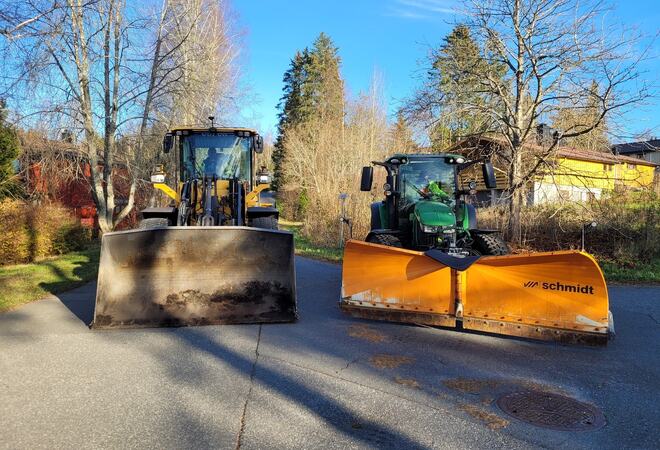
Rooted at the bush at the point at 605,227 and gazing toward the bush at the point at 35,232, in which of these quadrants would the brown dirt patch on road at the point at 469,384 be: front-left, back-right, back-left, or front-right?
front-left

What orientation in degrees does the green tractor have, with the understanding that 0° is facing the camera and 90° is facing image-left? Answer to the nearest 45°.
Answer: approximately 0°

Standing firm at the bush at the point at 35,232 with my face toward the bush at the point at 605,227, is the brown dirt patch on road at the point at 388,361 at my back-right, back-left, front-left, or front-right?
front-right

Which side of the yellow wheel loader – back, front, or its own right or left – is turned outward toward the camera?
front

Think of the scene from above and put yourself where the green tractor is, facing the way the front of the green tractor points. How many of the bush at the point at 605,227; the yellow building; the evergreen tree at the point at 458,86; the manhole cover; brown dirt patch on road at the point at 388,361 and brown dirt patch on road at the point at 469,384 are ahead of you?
3

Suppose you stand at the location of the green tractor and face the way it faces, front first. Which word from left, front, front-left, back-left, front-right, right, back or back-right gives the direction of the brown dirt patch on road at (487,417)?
front

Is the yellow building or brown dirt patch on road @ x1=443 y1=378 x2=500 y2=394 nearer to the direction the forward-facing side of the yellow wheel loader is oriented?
the brown dirt patch on road

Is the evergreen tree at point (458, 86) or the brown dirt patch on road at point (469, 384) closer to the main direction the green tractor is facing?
the brown dirt patch on road

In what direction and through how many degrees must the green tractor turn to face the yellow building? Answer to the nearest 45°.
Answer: approximately 135° to its left

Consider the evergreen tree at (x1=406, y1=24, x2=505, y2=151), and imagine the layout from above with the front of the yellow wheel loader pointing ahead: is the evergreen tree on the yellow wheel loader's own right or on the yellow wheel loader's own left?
on the yellow wheel loader's own left

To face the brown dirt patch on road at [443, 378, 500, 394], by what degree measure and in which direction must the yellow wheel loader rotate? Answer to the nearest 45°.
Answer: approximately 45° to its left

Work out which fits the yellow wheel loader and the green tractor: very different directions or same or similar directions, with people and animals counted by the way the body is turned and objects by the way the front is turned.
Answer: same or similar directions

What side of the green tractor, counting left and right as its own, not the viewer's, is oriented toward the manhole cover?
front

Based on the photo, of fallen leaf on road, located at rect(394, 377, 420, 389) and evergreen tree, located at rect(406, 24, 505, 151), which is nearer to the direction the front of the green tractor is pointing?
the fallen leaf on road

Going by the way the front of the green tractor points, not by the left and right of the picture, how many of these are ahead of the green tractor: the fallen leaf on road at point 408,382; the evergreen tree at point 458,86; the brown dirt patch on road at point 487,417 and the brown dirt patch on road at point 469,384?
3

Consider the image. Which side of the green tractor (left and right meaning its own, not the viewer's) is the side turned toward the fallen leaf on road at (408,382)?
front

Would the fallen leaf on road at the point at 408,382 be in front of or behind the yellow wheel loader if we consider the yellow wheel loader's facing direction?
in front

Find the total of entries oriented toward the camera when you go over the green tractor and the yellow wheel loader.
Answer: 2

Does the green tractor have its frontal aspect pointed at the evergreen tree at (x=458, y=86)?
no
